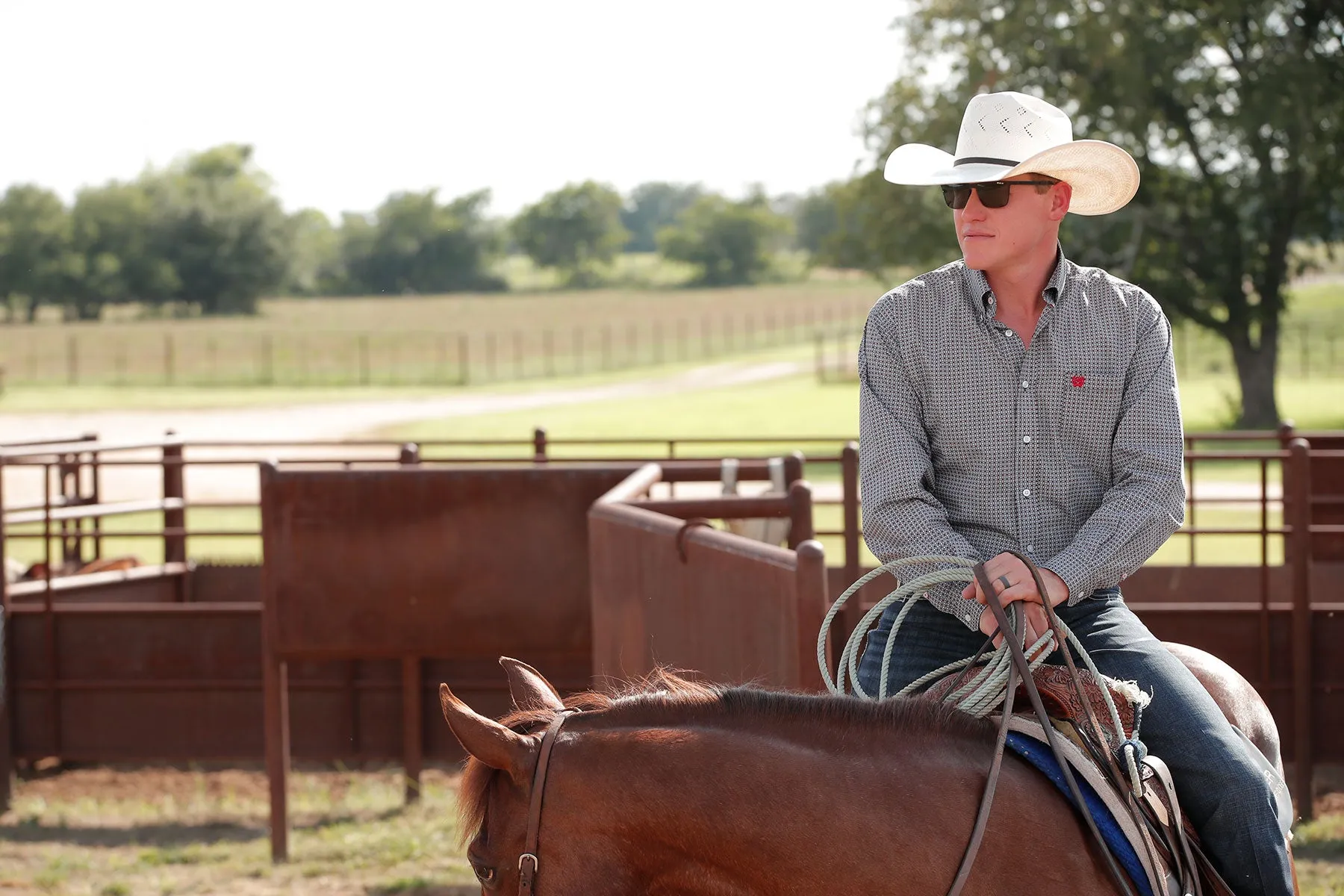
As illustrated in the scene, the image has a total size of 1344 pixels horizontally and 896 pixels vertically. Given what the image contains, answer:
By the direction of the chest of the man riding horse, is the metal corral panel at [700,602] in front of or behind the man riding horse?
behind

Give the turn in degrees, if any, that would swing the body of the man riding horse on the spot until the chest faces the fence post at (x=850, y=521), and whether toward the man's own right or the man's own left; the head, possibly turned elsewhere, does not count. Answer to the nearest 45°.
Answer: approximately 180°

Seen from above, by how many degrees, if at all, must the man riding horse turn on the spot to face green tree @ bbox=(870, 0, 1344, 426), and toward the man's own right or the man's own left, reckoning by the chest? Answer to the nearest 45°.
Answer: approximately 180°

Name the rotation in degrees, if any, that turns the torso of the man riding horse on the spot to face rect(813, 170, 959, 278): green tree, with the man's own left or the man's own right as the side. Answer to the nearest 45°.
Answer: approximately 180°

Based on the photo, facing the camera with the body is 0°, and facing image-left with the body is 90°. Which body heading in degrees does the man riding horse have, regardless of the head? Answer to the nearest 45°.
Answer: approximately 0°
